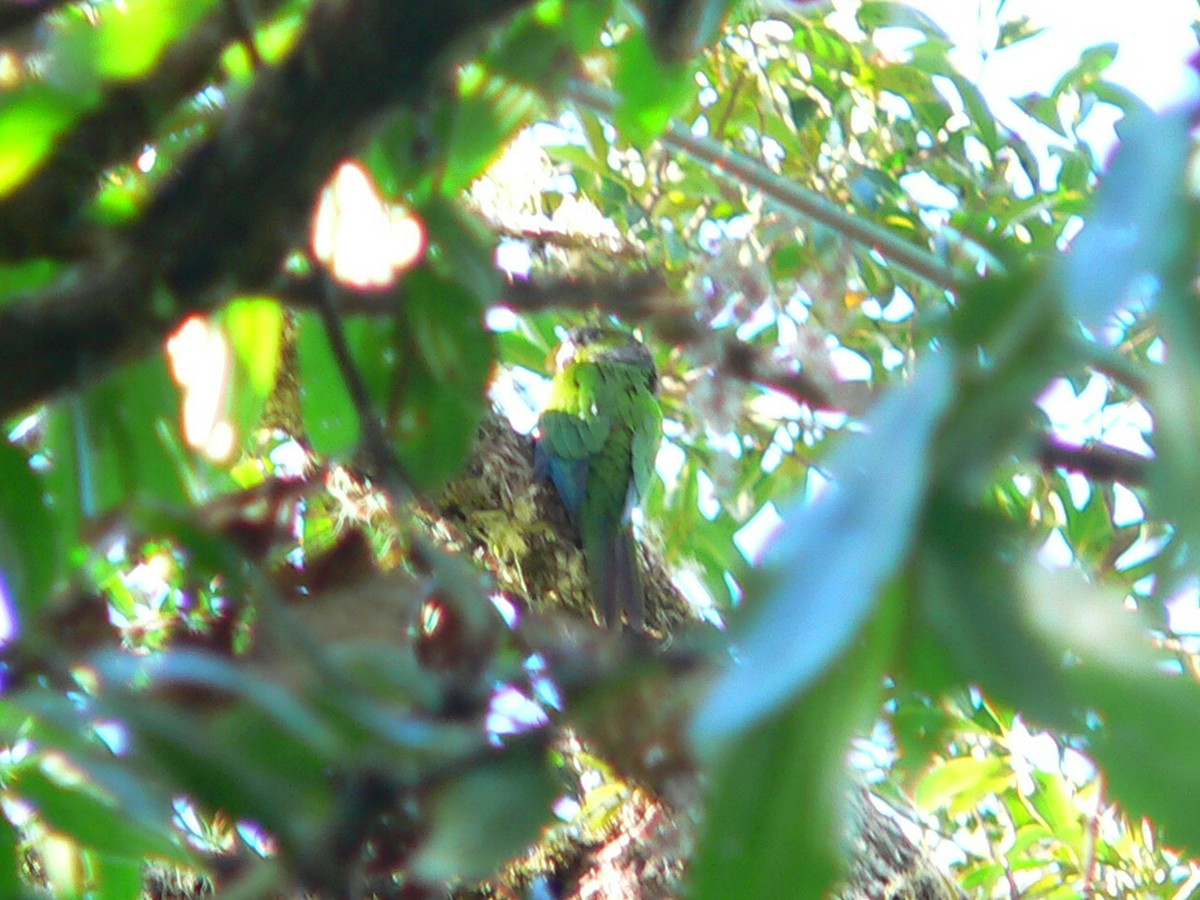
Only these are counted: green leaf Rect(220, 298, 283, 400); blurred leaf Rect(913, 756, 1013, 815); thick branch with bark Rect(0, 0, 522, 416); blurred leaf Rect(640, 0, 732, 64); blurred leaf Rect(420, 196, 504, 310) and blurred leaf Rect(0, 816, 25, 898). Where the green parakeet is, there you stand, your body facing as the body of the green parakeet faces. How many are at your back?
6

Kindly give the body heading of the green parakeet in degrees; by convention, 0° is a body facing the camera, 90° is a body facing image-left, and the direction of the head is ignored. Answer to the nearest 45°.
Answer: approximately 180°

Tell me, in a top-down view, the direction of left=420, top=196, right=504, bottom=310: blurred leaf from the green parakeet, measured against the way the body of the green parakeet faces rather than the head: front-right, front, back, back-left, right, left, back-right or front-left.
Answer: back

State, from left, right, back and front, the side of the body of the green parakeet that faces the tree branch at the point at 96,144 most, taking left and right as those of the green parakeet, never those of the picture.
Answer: back

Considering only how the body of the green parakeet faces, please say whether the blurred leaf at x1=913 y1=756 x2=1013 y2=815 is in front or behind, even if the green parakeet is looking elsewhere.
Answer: behind

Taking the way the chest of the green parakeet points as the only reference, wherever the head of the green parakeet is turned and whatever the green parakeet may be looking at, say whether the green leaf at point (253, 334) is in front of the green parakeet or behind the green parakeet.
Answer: behind

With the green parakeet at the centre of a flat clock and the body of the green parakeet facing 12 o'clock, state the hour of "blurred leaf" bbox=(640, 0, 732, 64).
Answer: The blurred leaf is roughly at 6 o'clock from the green parakeet.
